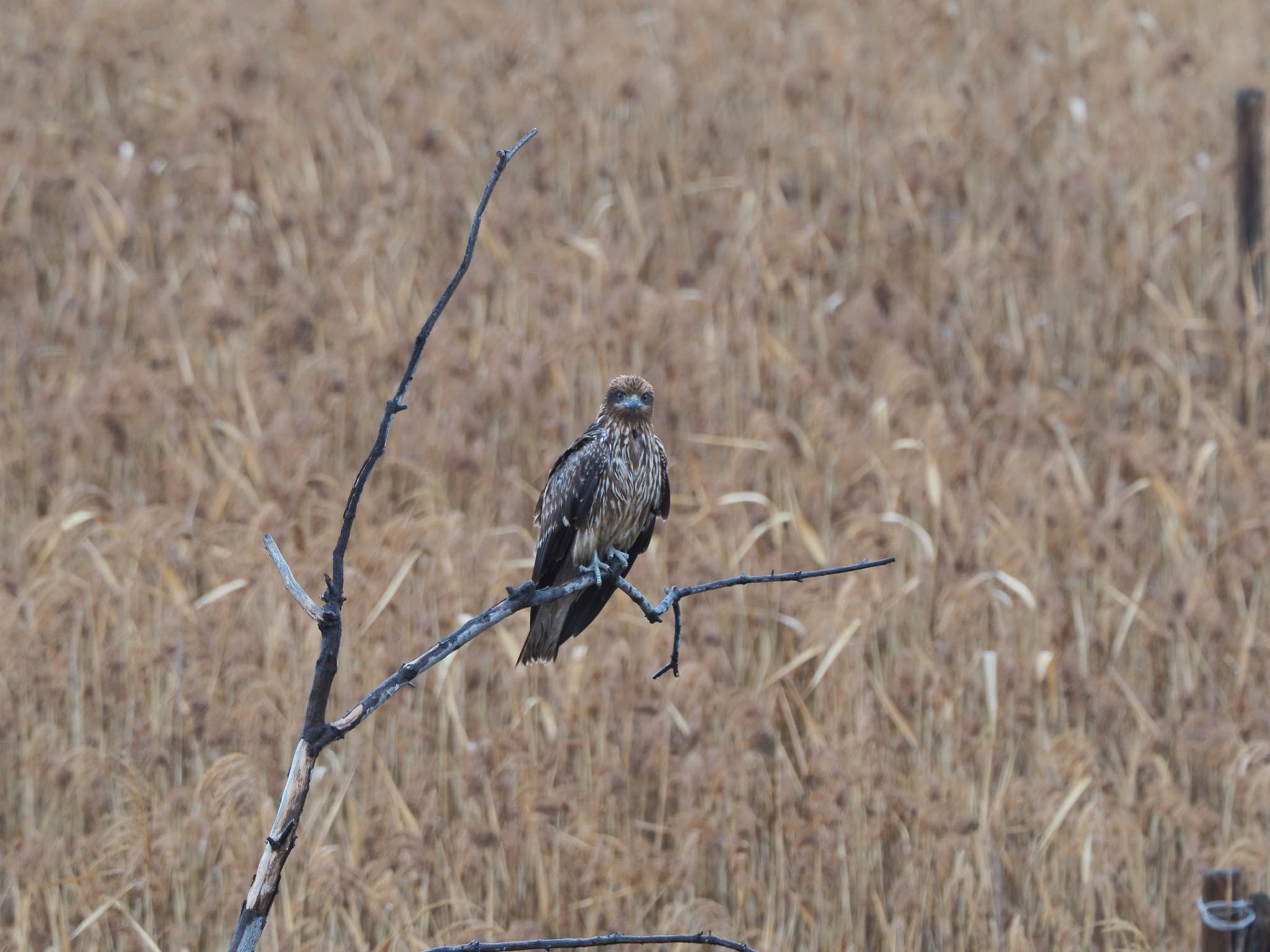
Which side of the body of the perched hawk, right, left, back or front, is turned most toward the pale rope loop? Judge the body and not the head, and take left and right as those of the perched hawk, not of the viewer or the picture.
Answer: left

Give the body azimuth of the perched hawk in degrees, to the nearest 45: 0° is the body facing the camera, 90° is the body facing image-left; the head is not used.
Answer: approximately 315°
